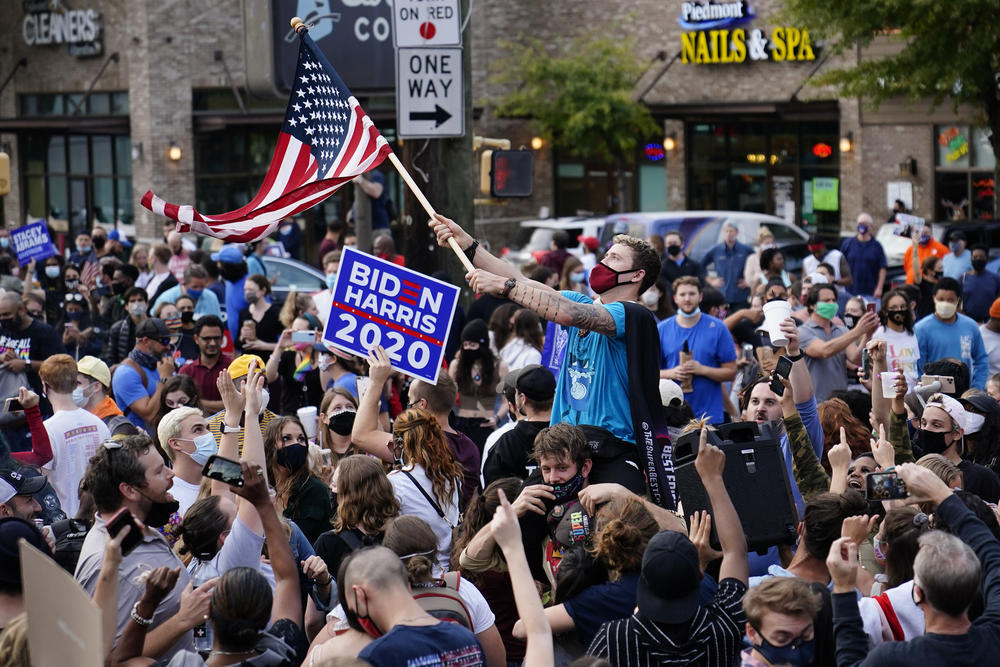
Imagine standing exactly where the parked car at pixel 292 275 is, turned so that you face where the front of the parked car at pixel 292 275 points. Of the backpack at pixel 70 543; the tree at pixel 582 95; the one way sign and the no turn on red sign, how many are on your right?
3

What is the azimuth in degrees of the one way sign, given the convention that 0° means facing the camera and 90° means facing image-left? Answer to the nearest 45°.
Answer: approximately 0°

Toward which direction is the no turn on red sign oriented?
toward the camera

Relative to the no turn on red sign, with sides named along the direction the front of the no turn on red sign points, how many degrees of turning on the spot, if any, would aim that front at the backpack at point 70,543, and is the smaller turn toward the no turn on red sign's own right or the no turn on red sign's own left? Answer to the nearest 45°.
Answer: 0° — it already faces it

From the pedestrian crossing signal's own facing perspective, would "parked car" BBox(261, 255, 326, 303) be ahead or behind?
behind

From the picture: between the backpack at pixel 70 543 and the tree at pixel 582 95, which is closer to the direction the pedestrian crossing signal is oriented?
the backpack

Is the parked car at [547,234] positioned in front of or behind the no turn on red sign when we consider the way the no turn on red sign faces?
behind

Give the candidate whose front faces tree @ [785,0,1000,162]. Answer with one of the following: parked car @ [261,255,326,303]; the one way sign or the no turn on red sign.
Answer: the parked car

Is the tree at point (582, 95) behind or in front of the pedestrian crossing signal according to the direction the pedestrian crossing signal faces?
behind

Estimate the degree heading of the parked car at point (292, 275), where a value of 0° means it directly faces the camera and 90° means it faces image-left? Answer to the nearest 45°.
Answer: approximately 270°
